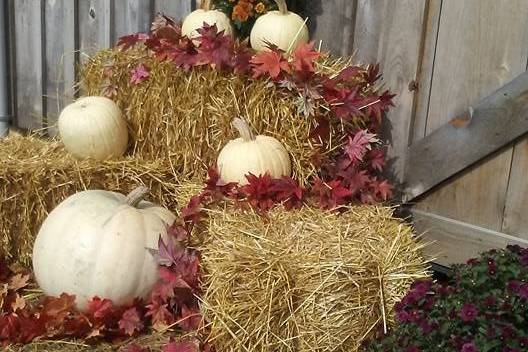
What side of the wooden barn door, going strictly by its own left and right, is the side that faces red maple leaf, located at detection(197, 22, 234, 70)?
right

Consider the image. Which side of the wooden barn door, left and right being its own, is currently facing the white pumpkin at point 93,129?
right

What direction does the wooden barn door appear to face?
toward the camera

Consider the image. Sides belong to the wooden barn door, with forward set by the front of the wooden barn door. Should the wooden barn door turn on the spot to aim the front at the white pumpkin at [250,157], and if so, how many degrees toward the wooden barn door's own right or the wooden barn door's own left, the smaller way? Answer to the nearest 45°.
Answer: approximately 90° to the wooden barn door's own right

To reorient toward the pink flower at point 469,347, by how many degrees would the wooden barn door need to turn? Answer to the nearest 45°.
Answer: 0° — it already faces it

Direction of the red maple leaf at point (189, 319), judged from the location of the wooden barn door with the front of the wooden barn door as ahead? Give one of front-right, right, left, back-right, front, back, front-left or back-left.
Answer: front-right

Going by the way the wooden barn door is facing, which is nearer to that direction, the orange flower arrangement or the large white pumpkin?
the large white pumpkin

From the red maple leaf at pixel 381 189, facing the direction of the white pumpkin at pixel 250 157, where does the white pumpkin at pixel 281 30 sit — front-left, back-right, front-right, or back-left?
front-right

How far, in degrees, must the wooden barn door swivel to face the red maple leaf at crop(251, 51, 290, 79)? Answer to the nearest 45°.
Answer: approximately 90° to its right

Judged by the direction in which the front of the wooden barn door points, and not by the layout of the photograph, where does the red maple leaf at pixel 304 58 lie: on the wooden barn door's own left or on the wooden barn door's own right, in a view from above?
on the wooden barn door's own right

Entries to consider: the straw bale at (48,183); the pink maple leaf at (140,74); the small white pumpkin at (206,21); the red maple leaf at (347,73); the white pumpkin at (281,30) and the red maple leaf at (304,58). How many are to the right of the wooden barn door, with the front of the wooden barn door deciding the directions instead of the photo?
6

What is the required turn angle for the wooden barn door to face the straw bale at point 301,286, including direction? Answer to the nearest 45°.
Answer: approximately 45° to its right

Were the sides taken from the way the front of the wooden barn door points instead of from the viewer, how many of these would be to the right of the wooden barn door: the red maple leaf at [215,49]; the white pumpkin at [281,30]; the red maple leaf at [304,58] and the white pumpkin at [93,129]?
4

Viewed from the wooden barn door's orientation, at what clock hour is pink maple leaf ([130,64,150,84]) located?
The pink maple leaf is roughly at 3 o'clock from the wooden barn door.
